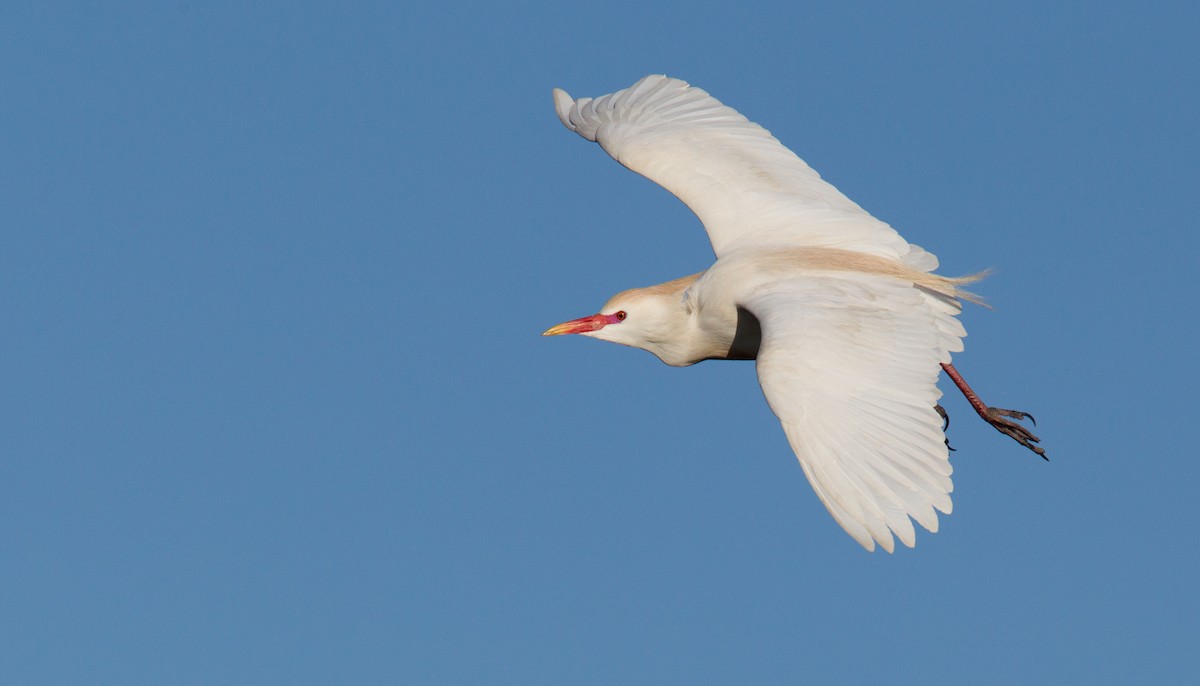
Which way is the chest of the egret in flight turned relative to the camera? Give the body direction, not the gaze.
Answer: to the viewer's left
